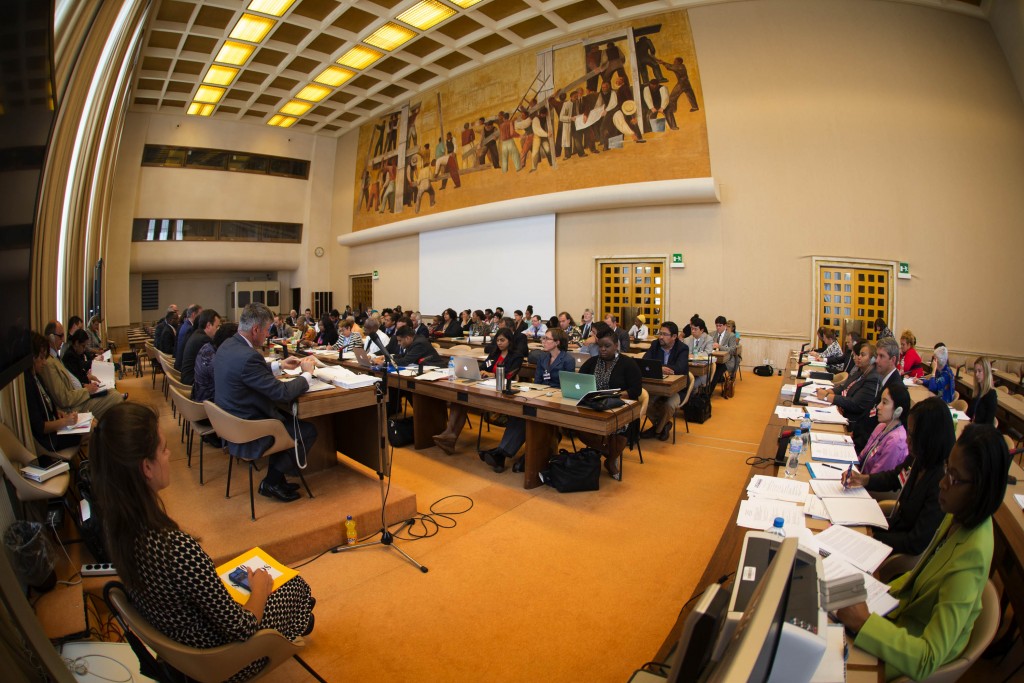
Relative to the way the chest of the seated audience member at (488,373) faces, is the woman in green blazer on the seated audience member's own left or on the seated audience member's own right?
on the seated audience member's own left

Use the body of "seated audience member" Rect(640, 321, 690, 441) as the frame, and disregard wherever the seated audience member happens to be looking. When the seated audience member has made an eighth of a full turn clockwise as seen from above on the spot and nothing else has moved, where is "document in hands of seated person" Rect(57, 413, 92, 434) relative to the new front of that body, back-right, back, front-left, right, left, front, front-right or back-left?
front-left

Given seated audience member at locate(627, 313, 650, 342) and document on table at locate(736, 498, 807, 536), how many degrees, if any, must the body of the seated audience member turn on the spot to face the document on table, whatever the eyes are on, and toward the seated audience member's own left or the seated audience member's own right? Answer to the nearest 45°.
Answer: approximately 45° to the seated audience member's own left

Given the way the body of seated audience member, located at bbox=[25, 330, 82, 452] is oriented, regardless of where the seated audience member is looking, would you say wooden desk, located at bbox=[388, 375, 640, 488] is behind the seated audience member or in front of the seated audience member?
in front

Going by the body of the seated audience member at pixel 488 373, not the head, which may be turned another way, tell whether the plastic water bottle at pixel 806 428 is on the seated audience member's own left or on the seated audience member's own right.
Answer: on the seated audience member's own left

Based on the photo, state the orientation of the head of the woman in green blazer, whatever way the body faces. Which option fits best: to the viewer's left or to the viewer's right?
to the viewer's left

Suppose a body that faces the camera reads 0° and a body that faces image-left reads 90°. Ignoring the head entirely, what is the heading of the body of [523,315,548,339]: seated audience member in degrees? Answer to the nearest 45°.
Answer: approximately 45°

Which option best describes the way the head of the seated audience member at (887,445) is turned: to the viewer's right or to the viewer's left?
to the viewer's left

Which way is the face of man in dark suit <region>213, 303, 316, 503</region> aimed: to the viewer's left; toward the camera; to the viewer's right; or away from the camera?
to the viewer's right

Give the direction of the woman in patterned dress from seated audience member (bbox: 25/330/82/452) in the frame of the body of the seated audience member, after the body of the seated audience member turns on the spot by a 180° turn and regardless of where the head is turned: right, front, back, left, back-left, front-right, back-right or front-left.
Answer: left

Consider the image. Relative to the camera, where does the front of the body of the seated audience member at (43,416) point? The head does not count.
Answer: to the viewer's right

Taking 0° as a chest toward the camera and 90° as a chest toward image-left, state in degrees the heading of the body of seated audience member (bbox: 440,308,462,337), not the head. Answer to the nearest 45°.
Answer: approximately 45°
